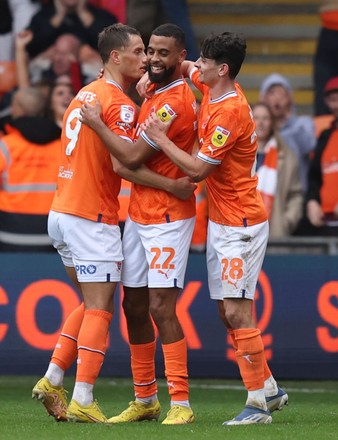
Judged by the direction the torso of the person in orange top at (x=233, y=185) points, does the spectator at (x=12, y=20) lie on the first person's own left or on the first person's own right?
on the first person's own right

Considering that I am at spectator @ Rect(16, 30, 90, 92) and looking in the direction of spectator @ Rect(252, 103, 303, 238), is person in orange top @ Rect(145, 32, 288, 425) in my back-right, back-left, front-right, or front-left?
front-right

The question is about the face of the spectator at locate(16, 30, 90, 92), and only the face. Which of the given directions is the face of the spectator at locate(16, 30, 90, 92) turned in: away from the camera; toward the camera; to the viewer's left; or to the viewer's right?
toward the camera

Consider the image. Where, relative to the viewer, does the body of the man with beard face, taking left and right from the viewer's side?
facing the viewer and to the left of the viewer

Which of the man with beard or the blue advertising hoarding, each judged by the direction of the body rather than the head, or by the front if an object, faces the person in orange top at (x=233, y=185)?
the blue advertising hoarding

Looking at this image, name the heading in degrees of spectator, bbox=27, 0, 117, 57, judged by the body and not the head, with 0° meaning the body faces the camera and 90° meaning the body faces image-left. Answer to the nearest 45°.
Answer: approximately 0°

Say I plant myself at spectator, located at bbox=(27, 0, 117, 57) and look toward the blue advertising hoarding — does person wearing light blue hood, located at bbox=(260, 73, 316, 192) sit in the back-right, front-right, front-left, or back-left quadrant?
front-left

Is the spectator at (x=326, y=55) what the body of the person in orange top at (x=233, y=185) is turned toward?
no

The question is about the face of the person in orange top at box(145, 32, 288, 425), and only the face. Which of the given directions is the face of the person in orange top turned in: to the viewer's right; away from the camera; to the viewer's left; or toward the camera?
to the viewer's left

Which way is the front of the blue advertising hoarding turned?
toward the camera

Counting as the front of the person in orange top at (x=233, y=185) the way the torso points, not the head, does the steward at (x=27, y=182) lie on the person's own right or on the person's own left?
on the person's own right

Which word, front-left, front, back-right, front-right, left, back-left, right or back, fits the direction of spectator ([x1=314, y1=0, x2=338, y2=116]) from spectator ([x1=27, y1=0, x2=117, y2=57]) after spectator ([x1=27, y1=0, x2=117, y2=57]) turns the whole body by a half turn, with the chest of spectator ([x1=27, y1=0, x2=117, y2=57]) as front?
right

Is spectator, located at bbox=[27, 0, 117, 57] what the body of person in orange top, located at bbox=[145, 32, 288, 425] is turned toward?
no

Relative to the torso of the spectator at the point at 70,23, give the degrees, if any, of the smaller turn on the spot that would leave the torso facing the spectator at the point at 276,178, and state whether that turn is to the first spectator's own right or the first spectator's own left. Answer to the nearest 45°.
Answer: approximately 45° to the first spectator's own left

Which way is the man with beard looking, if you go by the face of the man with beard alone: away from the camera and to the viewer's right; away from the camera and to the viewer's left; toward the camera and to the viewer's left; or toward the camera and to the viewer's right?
toward the camera and to the viewer's left
